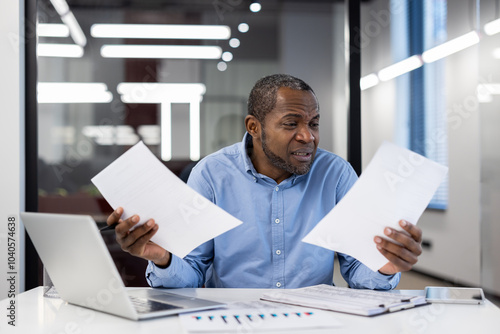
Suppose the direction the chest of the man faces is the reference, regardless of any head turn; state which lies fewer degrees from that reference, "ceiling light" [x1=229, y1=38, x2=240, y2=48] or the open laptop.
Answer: the open laptop

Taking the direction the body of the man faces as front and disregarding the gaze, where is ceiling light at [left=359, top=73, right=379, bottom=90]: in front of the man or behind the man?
behind

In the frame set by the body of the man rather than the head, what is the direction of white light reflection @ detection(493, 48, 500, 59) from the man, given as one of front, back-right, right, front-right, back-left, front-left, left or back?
back-left

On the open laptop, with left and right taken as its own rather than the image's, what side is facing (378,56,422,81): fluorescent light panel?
front

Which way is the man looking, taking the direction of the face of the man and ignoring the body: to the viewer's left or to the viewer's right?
to the viewer's right

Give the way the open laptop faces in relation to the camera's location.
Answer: facing away from the viewer and to the right of the viewer

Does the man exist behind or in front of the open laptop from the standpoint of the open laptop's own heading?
in front

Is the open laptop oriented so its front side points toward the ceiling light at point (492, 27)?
yes

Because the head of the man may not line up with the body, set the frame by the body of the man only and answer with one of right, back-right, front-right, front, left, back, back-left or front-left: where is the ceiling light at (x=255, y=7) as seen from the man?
back

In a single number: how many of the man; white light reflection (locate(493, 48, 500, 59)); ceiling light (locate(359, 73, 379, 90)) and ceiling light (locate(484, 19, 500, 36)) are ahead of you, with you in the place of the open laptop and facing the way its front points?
4

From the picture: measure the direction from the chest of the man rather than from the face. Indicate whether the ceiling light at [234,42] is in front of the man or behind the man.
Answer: behind

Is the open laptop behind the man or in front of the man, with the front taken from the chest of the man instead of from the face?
in front

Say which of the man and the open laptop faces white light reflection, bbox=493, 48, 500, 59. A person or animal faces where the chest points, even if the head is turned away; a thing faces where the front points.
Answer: the open laptop

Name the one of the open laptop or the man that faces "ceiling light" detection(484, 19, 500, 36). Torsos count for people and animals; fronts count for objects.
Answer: the open laptop

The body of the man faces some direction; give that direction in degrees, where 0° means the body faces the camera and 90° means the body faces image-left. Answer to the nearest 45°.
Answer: approximately 0°
